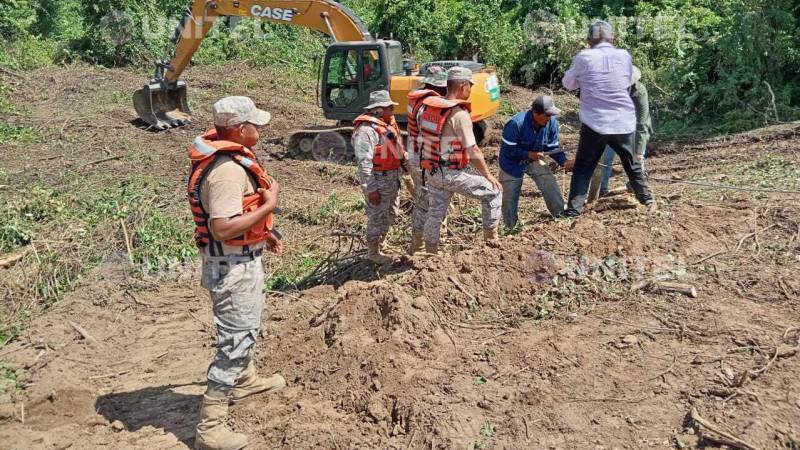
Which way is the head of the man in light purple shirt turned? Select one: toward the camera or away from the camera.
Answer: away from the camera

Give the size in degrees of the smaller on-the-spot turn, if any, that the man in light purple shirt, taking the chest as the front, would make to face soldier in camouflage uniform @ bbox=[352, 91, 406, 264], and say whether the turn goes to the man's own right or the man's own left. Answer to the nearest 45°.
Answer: approximately 90° to the man's own left

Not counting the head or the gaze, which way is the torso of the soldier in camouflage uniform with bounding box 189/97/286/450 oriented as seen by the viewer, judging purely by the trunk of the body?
to the viewer's right

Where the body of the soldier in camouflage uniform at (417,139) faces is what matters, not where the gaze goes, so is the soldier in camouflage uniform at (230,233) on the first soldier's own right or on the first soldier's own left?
on the first soldier's own right

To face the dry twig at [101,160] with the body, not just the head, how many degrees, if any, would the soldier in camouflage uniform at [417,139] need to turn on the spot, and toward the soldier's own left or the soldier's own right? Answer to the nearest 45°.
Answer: approximately 135° to the soldier's own left

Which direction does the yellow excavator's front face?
to the viewer's left

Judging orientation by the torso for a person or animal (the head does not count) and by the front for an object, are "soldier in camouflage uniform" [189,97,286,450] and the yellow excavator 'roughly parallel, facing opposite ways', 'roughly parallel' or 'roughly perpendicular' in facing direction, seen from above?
roughly parallel, facing opposite ways

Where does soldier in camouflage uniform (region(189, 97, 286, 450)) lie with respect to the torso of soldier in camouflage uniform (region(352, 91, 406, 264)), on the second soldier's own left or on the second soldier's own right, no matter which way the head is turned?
on the second soldier's own right

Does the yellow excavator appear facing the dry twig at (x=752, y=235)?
no

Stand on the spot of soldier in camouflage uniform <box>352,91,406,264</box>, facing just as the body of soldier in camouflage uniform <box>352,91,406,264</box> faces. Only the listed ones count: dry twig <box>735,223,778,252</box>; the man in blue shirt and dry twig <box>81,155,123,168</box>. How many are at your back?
1

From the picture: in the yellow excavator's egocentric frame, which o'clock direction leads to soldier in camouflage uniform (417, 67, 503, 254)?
The soldier in camouflage uniform is roughly at 9 o'clock from the yellow excavator.

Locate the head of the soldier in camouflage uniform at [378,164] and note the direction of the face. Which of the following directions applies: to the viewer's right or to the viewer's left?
to the viewer's right

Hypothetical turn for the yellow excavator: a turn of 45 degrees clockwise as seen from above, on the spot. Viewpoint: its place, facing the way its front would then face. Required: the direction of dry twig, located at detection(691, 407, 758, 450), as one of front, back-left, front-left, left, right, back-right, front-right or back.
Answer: back-left

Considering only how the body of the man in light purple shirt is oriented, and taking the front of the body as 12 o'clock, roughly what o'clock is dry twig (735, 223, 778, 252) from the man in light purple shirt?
The dry twig is roughly at 4 o'clock from the man in light purple shirt.

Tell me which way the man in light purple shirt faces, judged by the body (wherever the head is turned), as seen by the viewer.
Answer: away from the camera

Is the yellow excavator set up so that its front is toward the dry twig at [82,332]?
no
